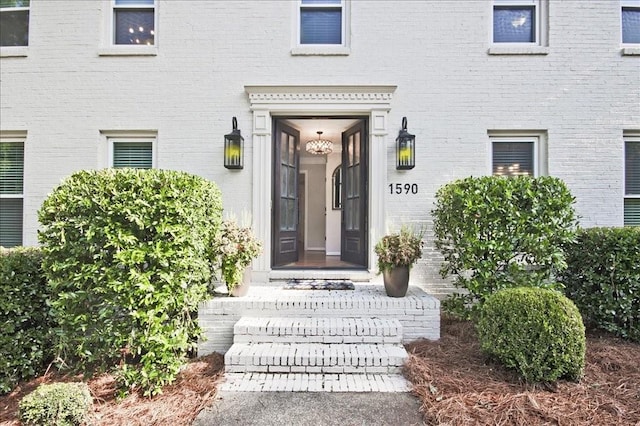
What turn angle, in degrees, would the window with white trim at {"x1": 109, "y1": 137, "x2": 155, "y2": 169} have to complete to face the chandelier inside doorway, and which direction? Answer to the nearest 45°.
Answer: approximately 90° to its left

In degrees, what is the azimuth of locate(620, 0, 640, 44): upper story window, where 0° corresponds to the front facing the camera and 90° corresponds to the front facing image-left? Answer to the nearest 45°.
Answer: approximately 0°

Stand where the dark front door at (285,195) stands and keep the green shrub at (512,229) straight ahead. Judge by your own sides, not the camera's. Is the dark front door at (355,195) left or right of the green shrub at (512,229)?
left

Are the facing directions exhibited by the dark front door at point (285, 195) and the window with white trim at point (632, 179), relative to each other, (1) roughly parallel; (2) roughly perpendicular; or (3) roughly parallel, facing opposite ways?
roughly perpendicular

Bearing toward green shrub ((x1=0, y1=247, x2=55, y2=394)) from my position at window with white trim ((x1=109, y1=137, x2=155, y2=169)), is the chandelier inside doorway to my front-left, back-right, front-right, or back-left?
back-left

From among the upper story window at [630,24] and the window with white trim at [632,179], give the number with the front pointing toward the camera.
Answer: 2

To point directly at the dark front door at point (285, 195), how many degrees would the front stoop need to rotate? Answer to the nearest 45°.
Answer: approximately 180°

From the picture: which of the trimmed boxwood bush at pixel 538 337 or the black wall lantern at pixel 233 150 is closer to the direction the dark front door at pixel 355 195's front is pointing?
the black wall lantern
